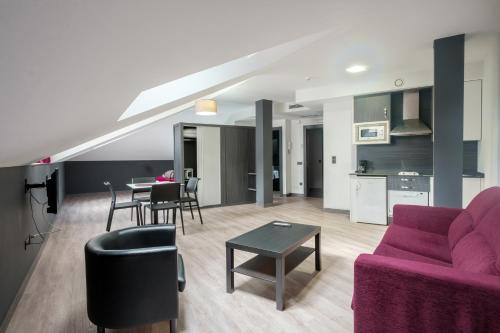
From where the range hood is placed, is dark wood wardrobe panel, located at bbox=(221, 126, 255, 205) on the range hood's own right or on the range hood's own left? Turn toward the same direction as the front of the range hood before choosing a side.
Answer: on the range hood's own right

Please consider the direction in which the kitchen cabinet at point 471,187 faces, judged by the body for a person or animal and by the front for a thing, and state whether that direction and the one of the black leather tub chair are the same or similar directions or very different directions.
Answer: very different directions

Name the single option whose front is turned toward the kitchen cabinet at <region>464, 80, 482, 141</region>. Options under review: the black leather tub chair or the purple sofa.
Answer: the black leather tub chair

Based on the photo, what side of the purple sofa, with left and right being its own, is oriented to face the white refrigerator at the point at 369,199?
right

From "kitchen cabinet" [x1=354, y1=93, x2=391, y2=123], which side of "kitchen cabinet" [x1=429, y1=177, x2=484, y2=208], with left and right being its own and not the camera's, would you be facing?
right

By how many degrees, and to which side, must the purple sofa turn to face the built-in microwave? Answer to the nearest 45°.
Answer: approximately 90° to its right

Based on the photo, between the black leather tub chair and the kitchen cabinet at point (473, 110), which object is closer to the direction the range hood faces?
the black leather tub chair

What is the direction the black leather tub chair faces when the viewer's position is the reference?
facing to the right of the viewer

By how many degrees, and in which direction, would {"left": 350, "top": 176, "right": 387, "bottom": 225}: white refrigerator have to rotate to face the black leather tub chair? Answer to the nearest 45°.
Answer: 0° — it already faces it

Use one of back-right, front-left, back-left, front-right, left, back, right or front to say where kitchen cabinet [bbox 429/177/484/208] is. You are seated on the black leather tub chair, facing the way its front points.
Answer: front

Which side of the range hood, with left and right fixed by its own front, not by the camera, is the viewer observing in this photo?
front

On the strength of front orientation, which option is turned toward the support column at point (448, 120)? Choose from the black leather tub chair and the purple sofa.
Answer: the black leather tub chair

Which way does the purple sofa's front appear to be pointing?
to the viewer's left

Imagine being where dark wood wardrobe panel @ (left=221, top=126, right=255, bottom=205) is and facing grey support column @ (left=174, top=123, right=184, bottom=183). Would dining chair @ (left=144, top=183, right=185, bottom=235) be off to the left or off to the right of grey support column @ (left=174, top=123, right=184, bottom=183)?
left

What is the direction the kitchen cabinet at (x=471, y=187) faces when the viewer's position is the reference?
facing the viewer

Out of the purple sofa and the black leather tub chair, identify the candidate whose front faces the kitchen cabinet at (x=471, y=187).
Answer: the black leather tub chair

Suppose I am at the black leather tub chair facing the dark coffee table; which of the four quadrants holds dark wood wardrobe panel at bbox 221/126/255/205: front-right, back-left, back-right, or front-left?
front-left

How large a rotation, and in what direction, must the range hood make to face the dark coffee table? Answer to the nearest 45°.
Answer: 0° — it already faces it
